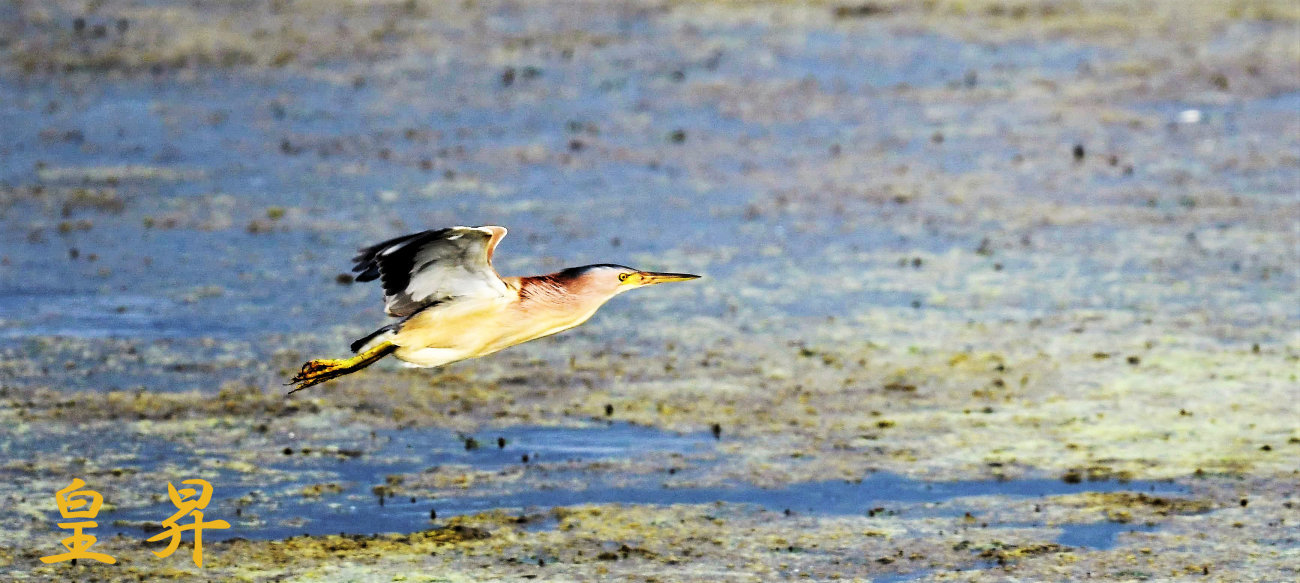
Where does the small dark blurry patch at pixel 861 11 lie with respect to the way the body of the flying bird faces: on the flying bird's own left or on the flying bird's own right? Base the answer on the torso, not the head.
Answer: on the flying bird's own left

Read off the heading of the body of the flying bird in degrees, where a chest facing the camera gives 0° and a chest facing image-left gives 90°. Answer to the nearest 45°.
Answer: approximately 270°
